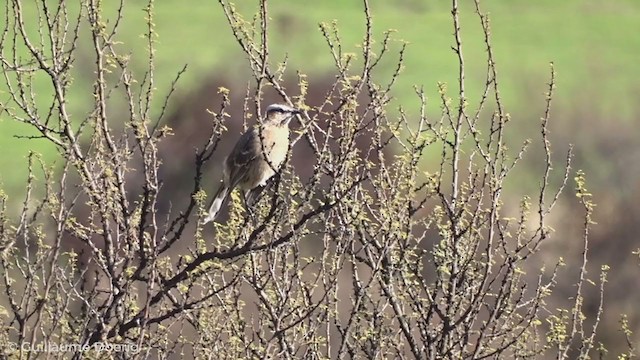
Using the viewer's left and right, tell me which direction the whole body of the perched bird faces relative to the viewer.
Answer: facing to the right of the viewer
